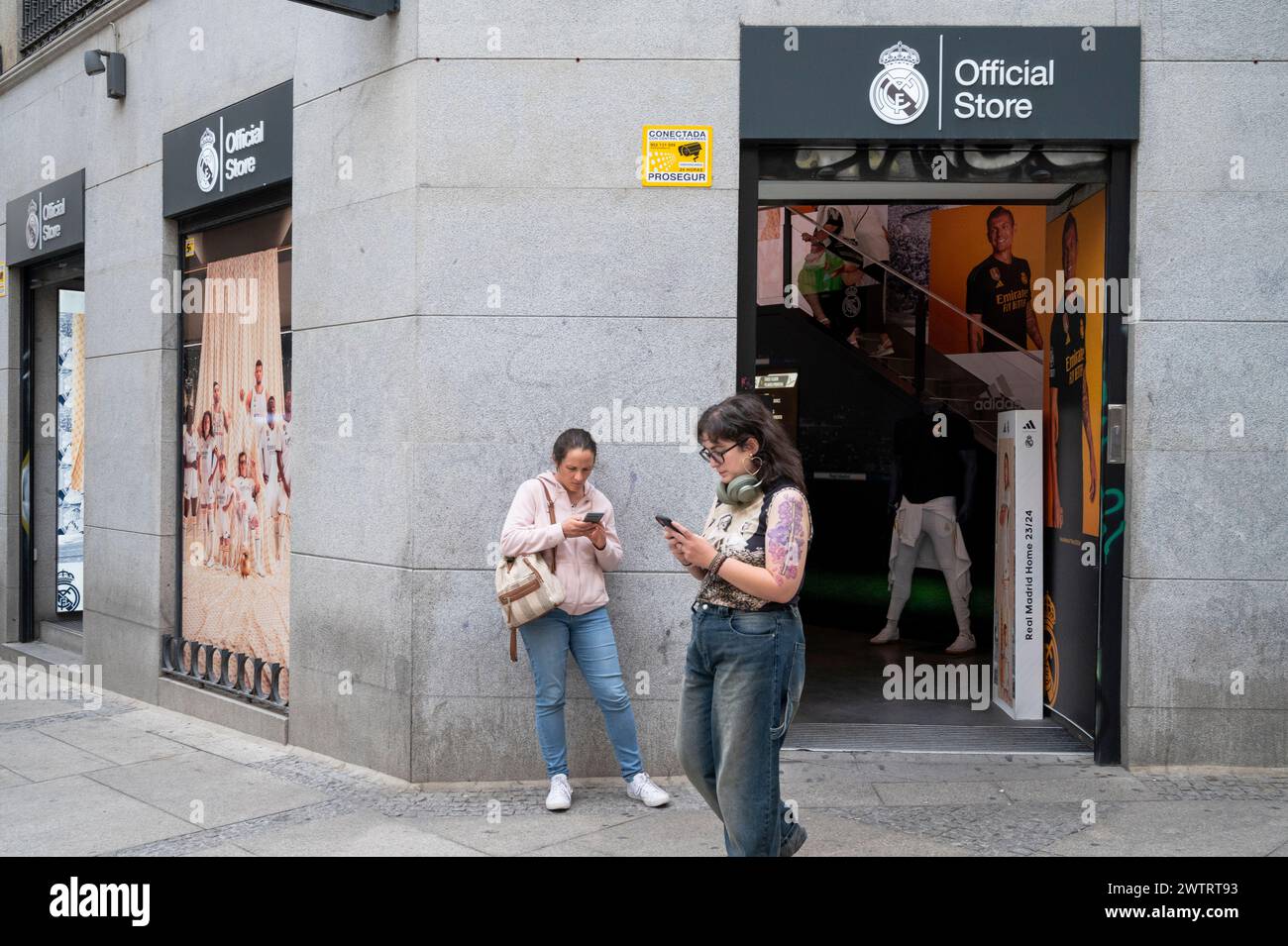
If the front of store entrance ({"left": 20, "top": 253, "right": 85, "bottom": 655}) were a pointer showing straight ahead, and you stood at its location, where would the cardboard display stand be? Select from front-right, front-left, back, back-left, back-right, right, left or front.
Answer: left

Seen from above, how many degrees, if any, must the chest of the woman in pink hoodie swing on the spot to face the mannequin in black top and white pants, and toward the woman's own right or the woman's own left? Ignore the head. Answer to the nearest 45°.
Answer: approximately 90° to the woman's own left

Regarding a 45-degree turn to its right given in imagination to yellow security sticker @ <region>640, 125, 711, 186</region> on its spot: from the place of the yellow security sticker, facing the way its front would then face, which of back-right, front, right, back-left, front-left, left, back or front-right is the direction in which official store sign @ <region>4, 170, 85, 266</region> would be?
right

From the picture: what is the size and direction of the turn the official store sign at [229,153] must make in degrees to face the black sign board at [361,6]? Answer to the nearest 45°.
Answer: approximately 45° to its left

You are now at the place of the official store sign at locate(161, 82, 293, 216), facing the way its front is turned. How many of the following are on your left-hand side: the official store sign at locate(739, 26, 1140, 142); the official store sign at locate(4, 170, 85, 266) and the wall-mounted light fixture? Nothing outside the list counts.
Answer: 1

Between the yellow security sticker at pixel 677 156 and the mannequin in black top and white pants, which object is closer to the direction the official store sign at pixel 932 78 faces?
the yellow security sticker

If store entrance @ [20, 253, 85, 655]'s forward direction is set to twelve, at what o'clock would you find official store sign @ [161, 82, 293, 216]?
The official store sign is roughly at 10 o'clock from the store entrance.

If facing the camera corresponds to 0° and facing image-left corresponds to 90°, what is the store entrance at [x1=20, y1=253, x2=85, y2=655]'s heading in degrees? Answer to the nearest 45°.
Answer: approximately 45°

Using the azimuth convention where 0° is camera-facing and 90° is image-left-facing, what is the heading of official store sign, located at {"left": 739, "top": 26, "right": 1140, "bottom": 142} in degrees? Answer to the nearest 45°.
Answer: approximately 0°

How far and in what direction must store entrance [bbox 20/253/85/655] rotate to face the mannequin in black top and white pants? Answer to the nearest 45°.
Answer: approximately 90° to its left

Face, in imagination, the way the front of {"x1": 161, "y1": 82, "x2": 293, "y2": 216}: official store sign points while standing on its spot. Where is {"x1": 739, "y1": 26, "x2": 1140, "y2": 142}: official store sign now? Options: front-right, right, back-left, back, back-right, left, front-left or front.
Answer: left
